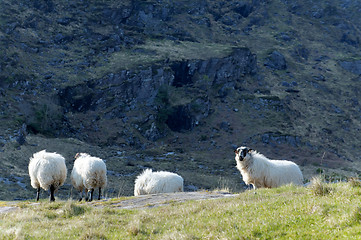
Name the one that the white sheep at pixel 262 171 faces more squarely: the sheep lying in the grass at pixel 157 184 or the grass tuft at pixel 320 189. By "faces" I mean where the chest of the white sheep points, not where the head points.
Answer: the sheep lying in the grass

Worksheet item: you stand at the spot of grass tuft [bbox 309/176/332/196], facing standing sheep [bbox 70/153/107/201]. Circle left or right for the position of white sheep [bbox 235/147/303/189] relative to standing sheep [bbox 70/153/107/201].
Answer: right

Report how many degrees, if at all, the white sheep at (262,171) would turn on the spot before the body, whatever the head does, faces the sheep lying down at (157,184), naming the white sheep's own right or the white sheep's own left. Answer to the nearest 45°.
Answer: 0° — it already faces it

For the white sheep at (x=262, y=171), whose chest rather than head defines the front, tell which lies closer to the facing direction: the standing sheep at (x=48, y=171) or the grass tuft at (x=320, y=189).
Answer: the standing sheep

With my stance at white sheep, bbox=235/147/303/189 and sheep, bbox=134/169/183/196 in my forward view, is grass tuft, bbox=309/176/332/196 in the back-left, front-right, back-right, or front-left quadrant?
back-left

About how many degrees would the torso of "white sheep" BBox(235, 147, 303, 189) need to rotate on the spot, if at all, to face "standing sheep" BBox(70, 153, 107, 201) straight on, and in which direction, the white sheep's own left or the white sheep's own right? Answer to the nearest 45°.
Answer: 0° — it already faces it

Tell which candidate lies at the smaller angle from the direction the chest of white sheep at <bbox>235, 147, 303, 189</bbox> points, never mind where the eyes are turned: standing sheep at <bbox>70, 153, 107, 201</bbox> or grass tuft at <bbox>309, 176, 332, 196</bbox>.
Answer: the standing sheep

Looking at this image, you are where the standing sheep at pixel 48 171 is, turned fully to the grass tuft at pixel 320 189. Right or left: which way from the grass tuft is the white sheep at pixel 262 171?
left

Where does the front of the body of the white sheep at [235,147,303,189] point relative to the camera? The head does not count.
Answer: to the viewer's left
